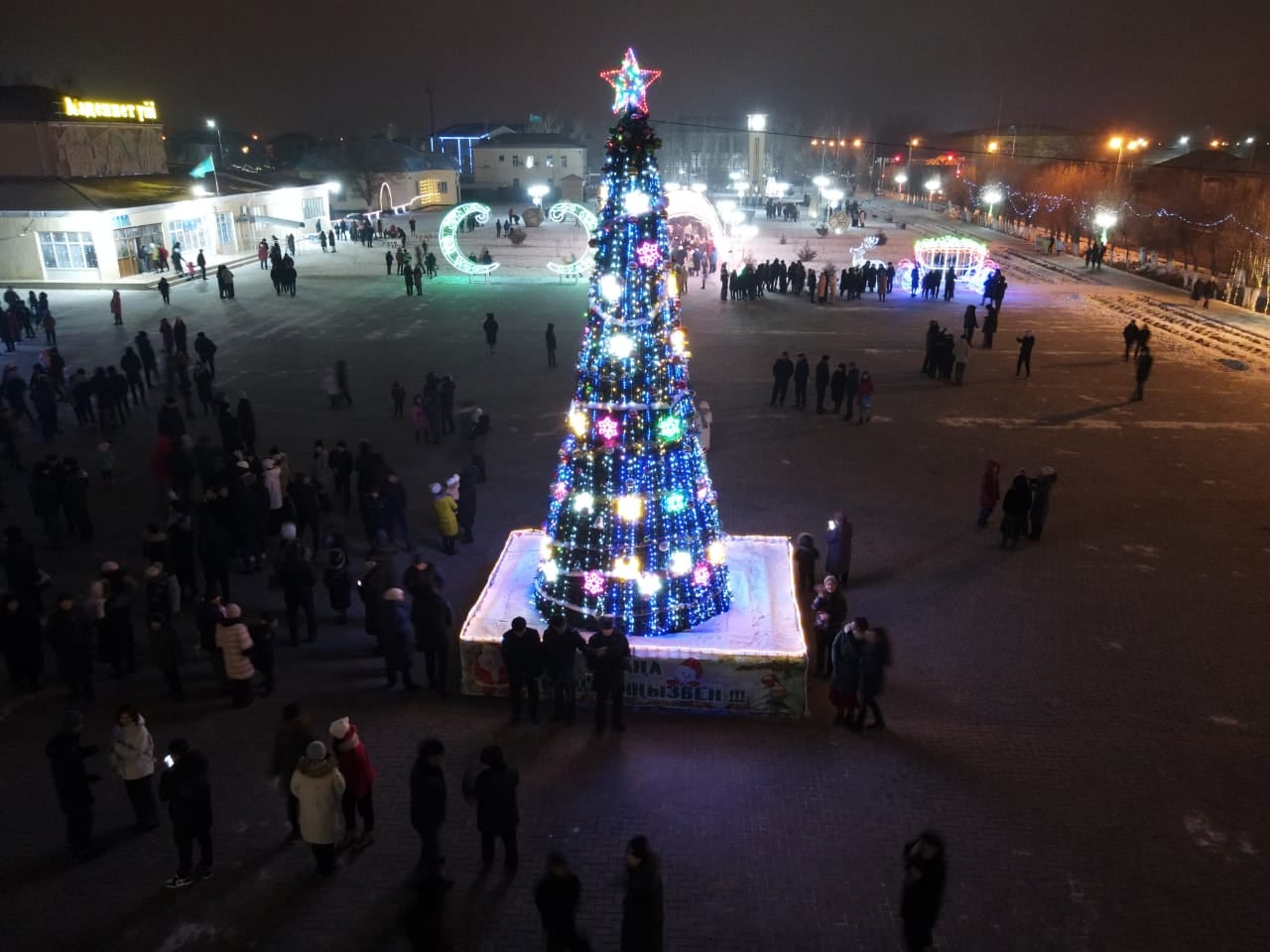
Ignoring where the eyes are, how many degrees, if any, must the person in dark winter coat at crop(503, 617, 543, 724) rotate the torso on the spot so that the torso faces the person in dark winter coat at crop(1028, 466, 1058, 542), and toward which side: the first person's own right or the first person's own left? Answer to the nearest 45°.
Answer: approximately 135° to the first person's own left

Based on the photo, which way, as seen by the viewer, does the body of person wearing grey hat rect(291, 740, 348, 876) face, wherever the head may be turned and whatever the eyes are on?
away from the camera

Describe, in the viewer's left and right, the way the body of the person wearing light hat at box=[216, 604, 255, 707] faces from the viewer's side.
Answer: facing away from the viewer

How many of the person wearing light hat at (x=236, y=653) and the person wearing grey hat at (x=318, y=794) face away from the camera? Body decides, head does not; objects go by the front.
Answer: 2

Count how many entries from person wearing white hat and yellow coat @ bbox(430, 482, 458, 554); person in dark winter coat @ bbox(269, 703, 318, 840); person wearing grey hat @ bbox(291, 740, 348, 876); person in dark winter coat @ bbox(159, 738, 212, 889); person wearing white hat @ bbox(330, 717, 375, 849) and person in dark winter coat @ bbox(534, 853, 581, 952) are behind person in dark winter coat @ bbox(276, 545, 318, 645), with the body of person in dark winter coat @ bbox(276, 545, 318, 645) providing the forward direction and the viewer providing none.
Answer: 5

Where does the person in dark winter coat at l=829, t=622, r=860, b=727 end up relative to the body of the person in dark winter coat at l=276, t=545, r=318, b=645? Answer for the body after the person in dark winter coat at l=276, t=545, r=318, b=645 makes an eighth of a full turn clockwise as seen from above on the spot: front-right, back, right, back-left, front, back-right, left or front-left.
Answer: right

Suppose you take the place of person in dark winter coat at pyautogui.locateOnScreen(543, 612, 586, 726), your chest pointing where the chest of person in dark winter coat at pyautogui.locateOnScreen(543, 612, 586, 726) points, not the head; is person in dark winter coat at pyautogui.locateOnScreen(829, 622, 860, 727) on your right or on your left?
on your left

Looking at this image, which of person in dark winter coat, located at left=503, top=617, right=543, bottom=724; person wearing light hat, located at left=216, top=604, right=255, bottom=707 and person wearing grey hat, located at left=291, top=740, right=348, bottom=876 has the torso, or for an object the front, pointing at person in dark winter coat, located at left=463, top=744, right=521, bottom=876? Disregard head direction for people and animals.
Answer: person in dark winter coat, located at left=503, top=617, right=543, bottom=724

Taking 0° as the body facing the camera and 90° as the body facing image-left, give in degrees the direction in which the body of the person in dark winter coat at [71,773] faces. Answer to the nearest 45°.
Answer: approximately 270°

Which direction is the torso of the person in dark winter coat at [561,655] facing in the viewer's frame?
toward the camera

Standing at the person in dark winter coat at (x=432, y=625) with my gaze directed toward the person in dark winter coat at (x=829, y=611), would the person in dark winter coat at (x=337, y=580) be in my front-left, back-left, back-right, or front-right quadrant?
back-left

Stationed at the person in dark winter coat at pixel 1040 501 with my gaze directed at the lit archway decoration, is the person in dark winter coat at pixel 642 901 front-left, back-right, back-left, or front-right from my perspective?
back-left

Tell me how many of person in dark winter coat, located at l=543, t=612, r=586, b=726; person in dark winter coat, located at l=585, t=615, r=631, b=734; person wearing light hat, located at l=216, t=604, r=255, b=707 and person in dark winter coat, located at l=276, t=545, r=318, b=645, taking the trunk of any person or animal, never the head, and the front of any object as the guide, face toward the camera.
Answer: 2
